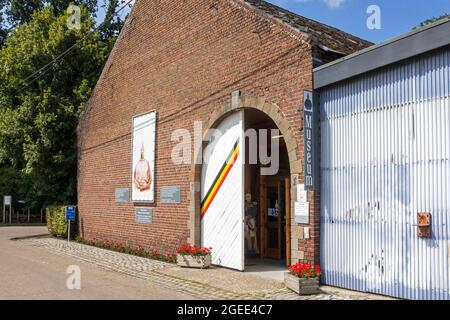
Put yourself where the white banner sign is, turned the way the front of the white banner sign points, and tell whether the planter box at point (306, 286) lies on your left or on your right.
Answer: on your left

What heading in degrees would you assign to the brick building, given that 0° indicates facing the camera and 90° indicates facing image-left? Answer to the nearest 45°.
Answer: approximately 45°

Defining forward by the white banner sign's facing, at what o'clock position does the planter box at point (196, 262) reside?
The planter box is roughly at 10 o'clock from the white banner sign.

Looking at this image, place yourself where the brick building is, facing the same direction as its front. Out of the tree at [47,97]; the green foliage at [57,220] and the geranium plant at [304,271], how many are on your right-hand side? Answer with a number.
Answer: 2

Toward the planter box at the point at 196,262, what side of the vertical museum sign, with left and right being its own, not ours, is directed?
right

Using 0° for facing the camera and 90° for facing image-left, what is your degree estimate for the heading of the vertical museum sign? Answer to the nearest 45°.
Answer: approximately 45°

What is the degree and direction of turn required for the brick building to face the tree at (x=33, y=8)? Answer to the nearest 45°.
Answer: approximately 90° to its right

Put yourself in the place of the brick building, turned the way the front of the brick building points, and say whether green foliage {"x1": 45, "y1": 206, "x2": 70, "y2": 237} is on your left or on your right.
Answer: on your right
